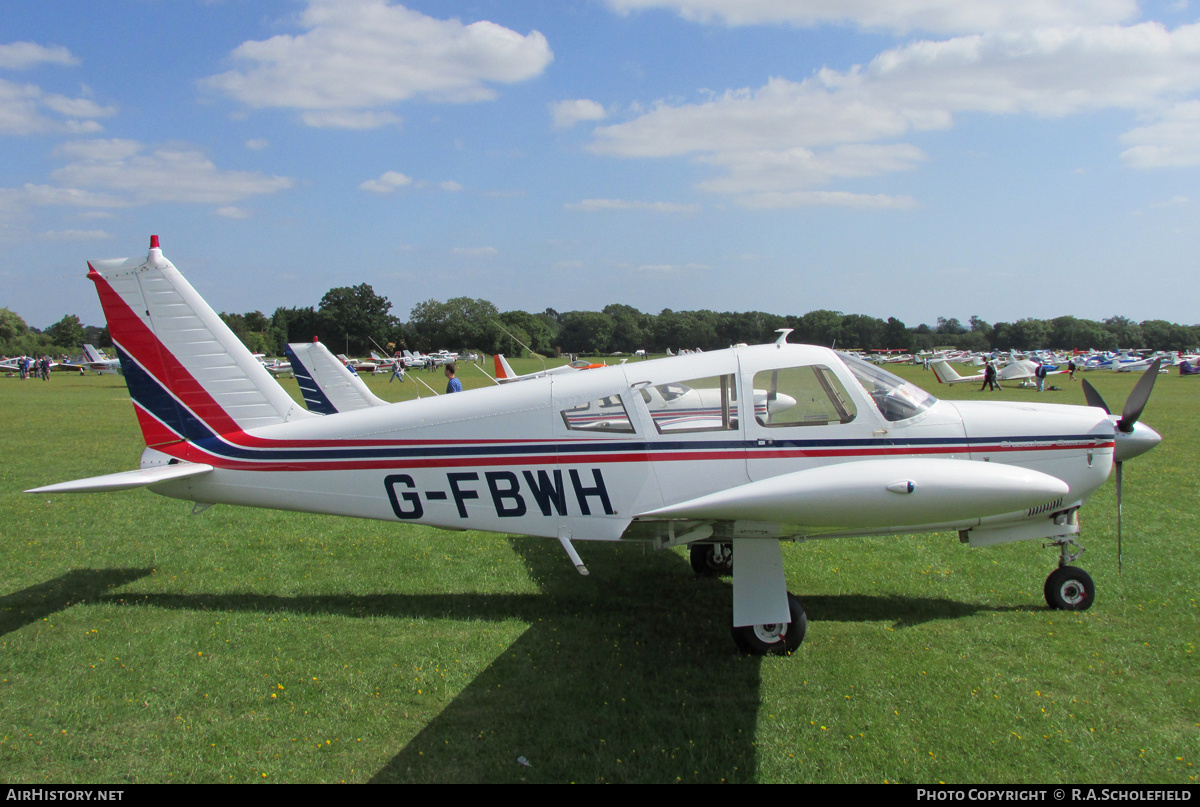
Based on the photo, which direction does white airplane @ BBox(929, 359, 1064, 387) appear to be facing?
to the viewer's right

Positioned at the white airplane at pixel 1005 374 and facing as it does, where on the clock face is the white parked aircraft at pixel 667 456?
The white parked aircraft is roughly at 3 o'clock from the white airplane.

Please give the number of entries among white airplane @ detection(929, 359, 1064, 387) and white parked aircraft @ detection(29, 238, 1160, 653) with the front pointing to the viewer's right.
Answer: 2

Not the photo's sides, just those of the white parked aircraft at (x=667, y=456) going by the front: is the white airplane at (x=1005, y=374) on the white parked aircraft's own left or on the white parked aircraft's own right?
on the white parked aircraft's own left

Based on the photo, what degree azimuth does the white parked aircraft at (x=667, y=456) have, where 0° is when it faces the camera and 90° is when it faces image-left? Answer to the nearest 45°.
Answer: approximately 270°
